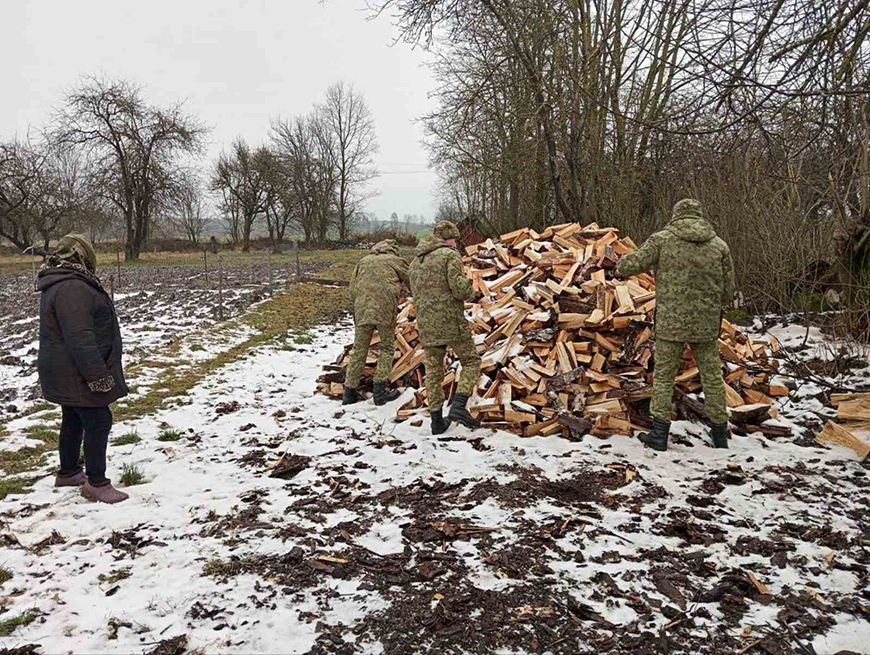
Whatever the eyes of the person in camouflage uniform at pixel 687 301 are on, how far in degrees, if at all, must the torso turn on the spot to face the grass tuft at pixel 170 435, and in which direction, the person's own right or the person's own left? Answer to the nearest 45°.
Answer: approximately 90° to the person's own left

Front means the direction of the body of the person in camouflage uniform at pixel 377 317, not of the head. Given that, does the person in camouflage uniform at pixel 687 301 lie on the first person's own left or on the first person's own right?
on the first person's own right

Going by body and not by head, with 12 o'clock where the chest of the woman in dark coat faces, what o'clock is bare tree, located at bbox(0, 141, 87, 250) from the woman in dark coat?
The bare tree is roughly at 9 o'clock from the woman in dark coat.

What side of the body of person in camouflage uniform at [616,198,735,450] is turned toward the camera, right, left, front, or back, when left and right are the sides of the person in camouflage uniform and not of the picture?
back

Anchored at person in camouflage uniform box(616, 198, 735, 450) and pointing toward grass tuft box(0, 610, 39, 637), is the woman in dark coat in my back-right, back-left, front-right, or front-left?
front-right

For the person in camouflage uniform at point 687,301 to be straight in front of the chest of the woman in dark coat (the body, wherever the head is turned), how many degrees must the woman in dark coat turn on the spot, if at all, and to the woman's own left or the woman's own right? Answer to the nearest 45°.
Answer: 0° — they already face them

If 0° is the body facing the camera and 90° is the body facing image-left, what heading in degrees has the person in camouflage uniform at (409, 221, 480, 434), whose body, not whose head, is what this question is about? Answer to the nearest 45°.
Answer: approximately 225°

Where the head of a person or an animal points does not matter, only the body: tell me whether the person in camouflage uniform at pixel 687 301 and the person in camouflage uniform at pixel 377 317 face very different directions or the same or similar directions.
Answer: same or similar directions

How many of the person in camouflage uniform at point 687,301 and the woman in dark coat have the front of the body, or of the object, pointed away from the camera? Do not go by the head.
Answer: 1

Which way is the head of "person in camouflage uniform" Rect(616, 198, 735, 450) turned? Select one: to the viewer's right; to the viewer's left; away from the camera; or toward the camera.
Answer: away from the camera

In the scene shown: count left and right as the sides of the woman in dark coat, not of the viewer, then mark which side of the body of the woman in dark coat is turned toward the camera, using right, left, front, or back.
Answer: right

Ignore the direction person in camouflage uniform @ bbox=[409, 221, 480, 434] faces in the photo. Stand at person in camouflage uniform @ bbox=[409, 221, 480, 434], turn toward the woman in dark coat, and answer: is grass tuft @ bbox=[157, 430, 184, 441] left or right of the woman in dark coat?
right

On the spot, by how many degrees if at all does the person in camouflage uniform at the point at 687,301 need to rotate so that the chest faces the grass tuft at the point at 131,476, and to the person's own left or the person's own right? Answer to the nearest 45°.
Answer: approximately 135° to the person's own left

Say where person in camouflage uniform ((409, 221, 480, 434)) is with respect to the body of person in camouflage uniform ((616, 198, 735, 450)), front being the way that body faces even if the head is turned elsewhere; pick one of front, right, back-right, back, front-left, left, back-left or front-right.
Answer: left

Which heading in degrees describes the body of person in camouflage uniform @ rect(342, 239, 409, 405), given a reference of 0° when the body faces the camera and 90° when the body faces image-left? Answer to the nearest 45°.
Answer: approximately 225°
